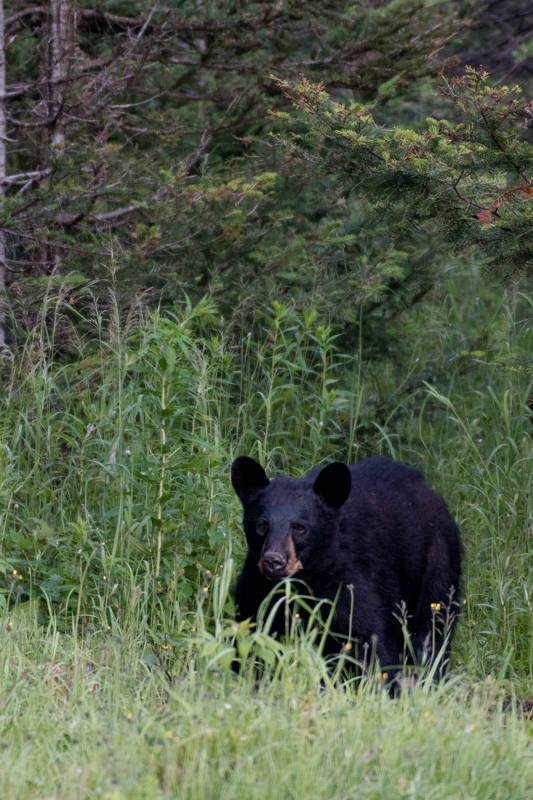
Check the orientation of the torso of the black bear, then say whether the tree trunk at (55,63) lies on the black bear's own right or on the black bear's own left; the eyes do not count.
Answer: on the black bear's own right

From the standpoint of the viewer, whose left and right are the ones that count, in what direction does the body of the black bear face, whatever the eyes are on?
facing the viewer and to the left of the viewer
